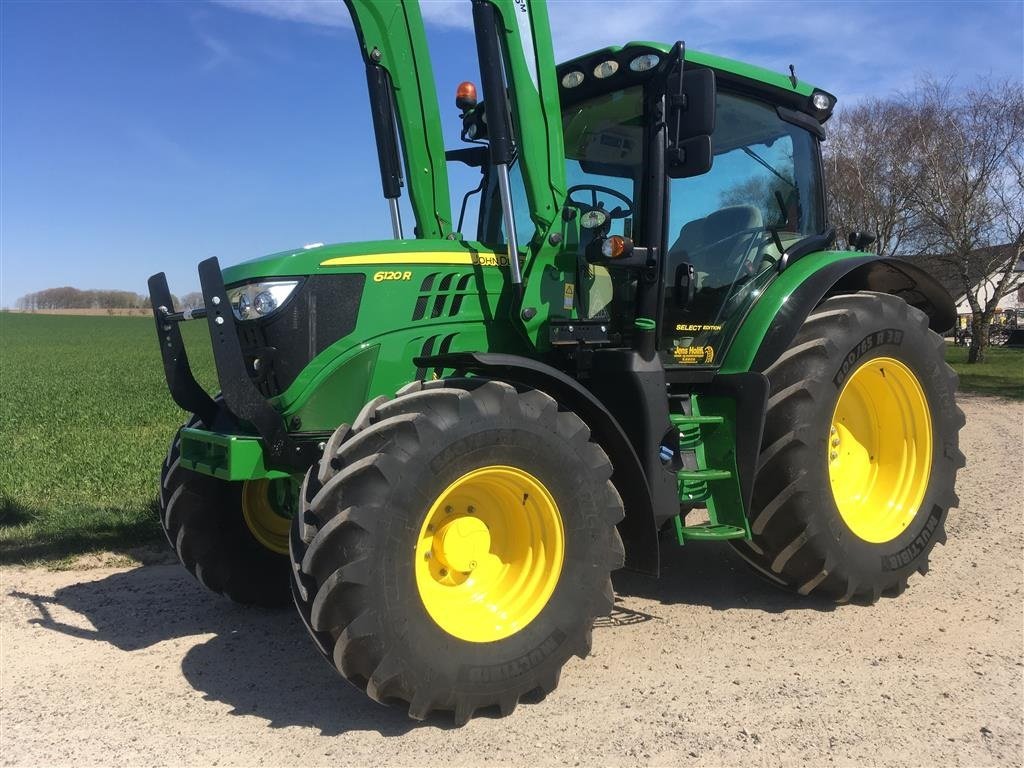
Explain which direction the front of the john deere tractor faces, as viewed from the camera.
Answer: facing the viewer and to the left of the viewer

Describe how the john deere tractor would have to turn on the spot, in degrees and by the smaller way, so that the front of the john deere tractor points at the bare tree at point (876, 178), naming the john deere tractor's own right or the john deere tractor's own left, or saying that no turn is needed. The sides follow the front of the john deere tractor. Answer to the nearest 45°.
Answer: approximately 180°
